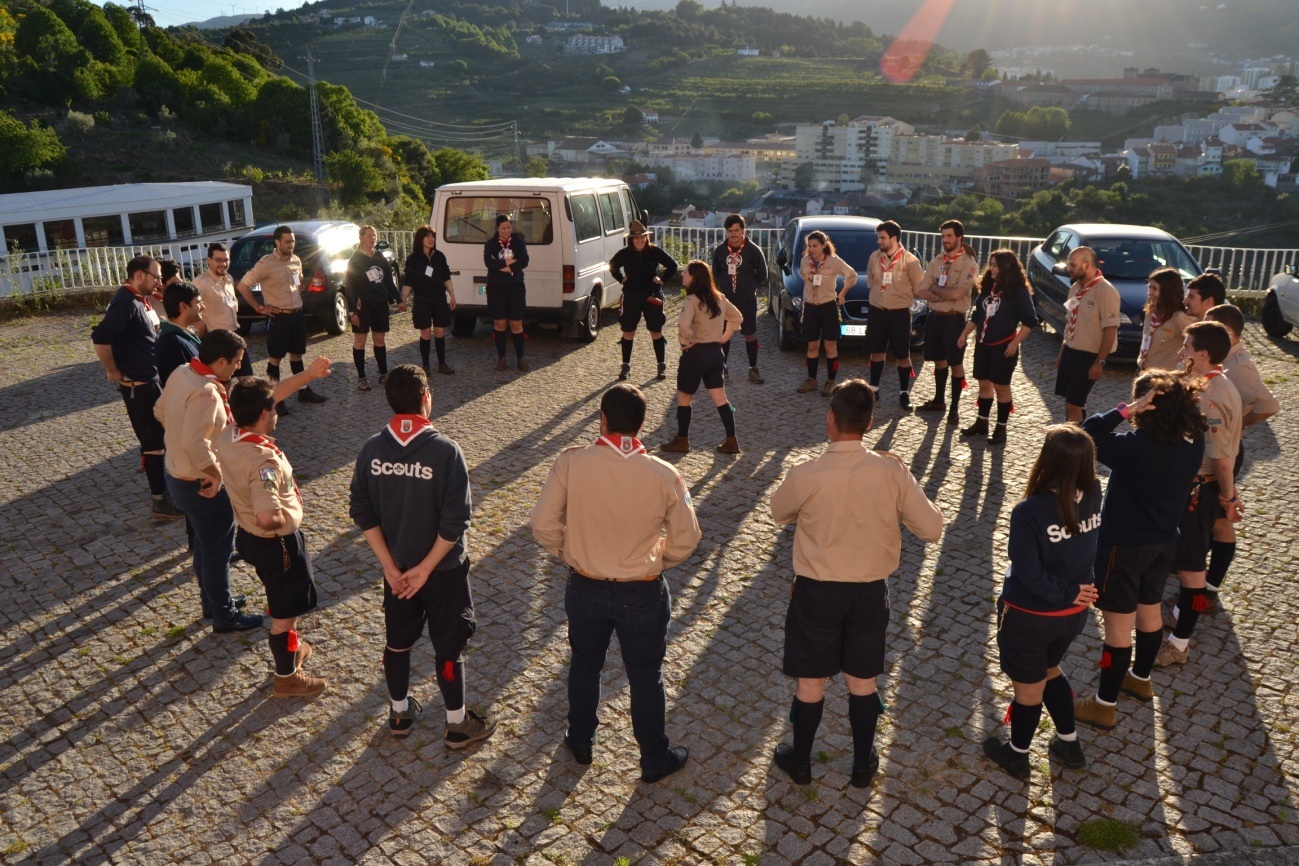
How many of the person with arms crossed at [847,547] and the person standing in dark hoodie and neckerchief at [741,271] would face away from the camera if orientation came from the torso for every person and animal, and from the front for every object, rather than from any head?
1

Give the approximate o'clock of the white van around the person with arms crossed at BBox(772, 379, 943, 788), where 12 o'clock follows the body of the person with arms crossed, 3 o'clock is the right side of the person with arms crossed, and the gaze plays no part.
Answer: The white van is roughly at 11 o'clock from the person with arms crossed.

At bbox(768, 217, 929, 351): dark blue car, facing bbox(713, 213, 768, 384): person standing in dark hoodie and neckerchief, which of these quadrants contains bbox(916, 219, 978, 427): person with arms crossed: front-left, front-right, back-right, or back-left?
front-left

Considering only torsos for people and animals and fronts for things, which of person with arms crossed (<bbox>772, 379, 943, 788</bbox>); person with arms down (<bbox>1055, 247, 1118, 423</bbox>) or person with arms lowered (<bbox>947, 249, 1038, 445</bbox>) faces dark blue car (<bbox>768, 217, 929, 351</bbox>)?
person with arms crossed (<bbox>772, 379, 943, 788</bbox>)

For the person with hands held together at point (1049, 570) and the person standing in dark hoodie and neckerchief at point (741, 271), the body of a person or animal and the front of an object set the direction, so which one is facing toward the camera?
the person standing in dark hoodie and neckerchief at point (741, 271)

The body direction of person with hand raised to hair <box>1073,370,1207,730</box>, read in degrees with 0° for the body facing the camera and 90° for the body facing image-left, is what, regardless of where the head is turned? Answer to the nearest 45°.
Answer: approximately 135°

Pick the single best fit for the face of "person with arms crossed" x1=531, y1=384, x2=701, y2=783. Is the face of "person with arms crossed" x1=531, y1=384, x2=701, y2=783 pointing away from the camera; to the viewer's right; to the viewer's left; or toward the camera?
away from the camera

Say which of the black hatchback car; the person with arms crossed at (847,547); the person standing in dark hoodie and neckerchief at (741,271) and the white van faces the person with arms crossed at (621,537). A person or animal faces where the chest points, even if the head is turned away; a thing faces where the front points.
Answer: the person standing in dark hoodie and neckerchief at (741,271)

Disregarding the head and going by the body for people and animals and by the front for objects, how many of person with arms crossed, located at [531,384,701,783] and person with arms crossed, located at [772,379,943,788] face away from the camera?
2

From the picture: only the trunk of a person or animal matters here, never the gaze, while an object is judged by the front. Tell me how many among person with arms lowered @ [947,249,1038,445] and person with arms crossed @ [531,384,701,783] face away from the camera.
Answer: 1

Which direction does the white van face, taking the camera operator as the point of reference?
facing away from the viewer and to the right of the viewer

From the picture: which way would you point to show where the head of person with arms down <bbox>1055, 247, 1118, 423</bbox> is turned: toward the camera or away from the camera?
toward the camera

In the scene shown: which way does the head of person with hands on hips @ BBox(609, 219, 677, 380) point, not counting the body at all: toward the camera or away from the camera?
toward the camera

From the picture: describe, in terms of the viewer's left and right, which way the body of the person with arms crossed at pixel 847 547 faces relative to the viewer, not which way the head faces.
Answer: facing away from the viewer

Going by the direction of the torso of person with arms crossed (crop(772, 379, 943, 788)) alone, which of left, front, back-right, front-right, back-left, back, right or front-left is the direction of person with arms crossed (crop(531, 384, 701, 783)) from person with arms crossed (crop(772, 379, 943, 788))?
left

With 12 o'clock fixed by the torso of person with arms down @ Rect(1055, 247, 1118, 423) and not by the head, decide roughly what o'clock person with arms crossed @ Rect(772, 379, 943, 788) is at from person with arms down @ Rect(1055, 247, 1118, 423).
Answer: person with arms crossed @ Rect(772, 379, 943, 788) is roughly at 11 o'clock from person with arms down @ Rect(1055, 247, 1118, 423).
